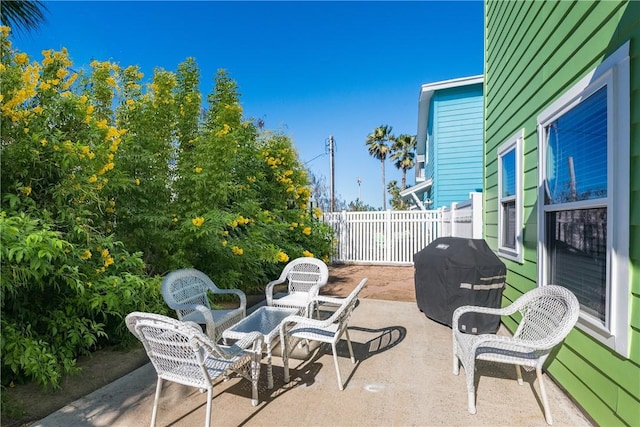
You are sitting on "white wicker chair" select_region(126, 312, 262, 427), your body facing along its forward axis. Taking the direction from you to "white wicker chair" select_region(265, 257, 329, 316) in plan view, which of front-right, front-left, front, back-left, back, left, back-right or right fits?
front

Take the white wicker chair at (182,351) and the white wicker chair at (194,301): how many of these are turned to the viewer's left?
0

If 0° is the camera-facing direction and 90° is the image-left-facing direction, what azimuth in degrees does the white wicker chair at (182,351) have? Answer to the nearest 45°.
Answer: approximately 225°

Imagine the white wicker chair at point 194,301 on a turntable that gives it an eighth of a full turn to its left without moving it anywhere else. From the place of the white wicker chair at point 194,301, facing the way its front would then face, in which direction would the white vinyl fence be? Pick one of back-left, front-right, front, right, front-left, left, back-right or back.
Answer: front-left

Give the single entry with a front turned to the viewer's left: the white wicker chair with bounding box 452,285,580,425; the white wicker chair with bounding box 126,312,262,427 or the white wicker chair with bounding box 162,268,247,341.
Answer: the white wicker chair with bounding box 452,285,580,425

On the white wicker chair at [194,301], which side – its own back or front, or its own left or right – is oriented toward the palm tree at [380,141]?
left

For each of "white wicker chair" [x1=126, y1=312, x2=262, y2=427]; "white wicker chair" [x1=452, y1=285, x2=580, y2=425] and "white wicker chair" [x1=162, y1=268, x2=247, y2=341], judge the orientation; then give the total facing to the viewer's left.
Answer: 1

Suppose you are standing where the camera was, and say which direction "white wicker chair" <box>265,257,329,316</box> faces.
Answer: facing the viewer and to the left of the viewer

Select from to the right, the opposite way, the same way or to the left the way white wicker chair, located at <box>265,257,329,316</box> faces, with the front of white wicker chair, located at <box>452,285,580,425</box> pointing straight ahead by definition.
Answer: to the left

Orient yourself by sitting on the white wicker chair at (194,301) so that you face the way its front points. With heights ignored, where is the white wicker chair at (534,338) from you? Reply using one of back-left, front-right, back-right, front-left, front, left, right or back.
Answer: front

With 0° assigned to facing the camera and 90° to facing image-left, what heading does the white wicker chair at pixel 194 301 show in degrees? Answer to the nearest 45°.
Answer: approximately 315°

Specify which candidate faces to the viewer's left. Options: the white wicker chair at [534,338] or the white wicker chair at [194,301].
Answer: the white wicker chair at [534,338]

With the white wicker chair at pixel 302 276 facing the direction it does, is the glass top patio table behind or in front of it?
in front

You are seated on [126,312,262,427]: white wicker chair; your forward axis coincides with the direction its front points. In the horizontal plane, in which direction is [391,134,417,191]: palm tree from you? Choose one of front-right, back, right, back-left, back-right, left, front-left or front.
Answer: front

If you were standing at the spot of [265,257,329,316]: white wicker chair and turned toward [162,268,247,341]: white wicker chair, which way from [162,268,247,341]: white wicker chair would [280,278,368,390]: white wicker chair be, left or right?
left

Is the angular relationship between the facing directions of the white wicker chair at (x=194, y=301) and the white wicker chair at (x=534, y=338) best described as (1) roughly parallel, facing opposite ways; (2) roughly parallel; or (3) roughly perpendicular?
roughly parallel, facing opposite ways

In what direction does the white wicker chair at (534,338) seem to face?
to the viewer's left

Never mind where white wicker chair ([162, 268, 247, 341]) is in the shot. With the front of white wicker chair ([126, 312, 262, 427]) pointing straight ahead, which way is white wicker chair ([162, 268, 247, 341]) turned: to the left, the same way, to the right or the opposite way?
to the right
